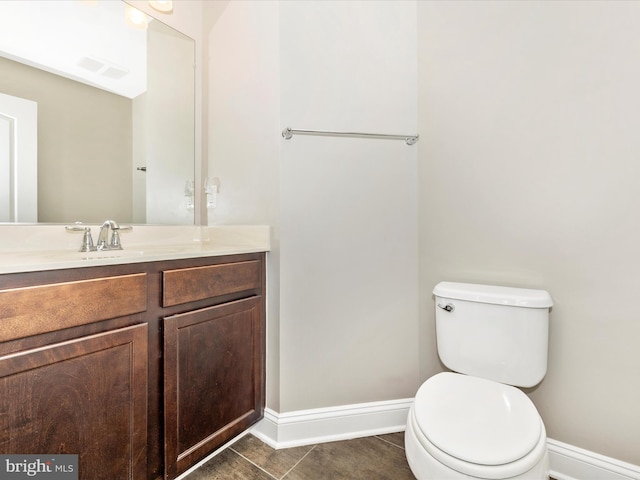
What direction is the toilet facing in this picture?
toward the camera

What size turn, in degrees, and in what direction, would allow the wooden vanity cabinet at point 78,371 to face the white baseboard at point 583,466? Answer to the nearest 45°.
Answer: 0° — it already faces it

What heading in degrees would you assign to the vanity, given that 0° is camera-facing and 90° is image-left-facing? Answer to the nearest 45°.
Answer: approximately 315°

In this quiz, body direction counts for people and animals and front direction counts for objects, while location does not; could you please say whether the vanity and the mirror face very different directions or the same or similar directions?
same or similar directions

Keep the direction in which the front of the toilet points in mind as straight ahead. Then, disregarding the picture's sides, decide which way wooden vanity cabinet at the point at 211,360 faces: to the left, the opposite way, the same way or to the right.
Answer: to the left

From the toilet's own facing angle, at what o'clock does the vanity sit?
The vanity is roughly at 2 o'clock from the toilet.

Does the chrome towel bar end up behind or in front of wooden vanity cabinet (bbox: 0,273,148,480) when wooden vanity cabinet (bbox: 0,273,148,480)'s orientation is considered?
in front

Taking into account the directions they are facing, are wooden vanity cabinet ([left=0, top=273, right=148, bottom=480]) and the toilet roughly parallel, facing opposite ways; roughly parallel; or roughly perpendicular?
roughly perpendicular

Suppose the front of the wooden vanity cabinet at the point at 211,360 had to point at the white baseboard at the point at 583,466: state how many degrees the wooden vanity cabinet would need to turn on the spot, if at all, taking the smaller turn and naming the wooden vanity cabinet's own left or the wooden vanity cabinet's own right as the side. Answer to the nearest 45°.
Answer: approximately 45° to the wooden vanity cabinet's own left

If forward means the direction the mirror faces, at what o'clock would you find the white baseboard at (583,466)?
The white baseboard is roughly at 12 o'clock from the mirror.

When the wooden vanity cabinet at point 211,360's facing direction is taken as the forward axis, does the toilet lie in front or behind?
in front

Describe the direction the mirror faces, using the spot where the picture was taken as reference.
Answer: facing the viewer and to the right of the viewer

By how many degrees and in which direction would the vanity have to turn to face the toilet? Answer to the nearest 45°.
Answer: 0° — it already faces it

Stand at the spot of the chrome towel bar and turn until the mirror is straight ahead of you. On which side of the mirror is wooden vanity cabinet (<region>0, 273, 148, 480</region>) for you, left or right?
left
